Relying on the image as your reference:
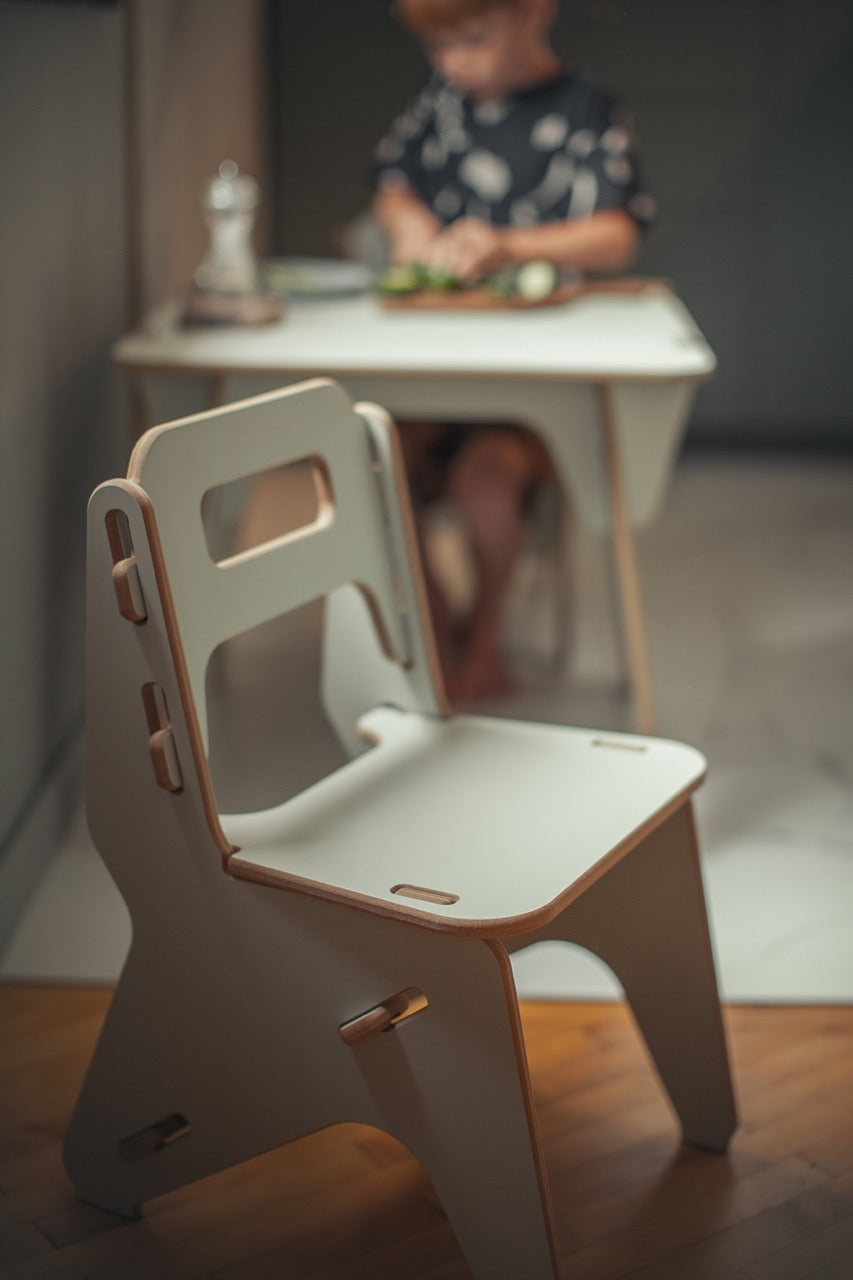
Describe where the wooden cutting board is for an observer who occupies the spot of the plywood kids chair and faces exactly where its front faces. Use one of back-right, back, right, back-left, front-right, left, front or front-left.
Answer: back-left

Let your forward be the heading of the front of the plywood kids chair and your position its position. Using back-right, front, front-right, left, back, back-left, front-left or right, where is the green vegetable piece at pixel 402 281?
back-left

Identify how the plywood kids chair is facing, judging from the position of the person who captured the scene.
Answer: facing the viewer and to the right of the viewer

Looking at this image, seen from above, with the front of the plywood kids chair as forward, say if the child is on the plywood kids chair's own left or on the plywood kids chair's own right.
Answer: on the plywood kids chair's own left

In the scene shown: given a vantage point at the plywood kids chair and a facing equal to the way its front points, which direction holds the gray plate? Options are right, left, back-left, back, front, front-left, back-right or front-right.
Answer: back-left

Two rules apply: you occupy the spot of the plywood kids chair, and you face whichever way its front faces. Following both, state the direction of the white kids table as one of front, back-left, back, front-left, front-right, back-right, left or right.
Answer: back-left
